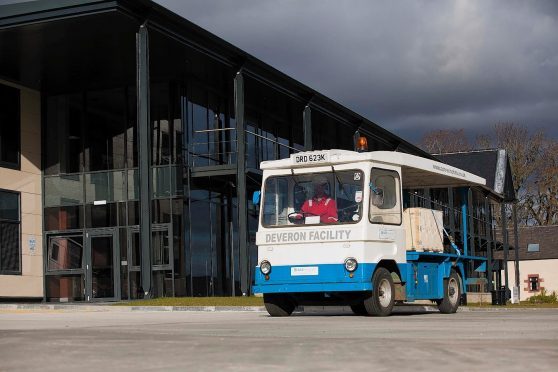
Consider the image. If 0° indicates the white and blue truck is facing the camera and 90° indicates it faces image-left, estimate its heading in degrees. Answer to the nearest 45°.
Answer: approximately 45°
